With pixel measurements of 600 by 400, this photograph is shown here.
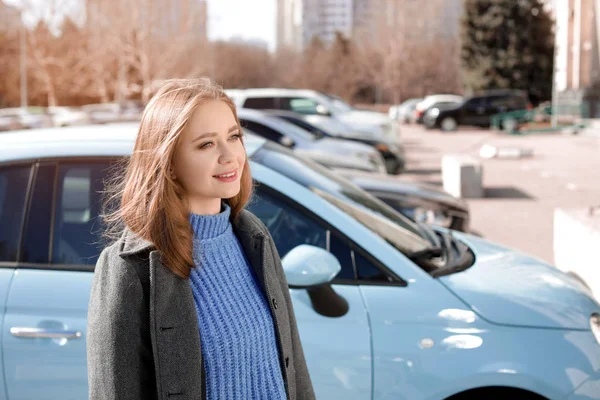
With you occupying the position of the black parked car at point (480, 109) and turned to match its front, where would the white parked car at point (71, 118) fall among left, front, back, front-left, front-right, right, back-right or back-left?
front-left

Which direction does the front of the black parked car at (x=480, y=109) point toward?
to the viewer's left

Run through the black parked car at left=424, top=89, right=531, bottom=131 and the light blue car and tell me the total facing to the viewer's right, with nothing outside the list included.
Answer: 1

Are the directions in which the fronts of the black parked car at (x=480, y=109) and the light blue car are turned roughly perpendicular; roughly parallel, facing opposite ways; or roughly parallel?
roughly parallel, facing opposite ways

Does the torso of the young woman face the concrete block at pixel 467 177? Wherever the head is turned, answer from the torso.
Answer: no

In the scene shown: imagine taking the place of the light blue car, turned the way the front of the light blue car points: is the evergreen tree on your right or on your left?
on your left

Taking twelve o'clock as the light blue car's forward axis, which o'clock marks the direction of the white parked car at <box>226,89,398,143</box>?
The white parked car is roughly at 9 o'clock from the light blue car.

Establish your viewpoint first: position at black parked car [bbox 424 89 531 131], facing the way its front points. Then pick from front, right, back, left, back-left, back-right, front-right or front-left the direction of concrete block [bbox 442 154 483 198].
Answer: left

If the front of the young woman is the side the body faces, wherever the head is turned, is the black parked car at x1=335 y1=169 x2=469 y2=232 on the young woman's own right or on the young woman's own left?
on the young woman's own left

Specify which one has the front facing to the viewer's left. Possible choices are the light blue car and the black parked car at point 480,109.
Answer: the black parked car

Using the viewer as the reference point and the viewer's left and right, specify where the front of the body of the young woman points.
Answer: facing the viewer and to the right of the viewer

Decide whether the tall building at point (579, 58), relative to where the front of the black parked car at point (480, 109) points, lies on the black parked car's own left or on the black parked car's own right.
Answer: on the black parked car's own right

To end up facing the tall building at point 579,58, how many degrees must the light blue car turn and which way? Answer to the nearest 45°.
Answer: approximately 90° to its left

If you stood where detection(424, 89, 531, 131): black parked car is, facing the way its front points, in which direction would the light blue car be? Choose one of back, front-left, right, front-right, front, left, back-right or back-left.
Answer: left

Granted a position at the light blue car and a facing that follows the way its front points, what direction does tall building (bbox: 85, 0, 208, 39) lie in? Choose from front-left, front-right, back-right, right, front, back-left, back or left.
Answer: left

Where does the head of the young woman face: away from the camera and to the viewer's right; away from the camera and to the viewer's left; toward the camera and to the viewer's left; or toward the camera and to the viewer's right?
toward the camera and to the viewer's right

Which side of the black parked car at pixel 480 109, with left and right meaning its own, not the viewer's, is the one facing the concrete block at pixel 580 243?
left

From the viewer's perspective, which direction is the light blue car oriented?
to the viewer's right
